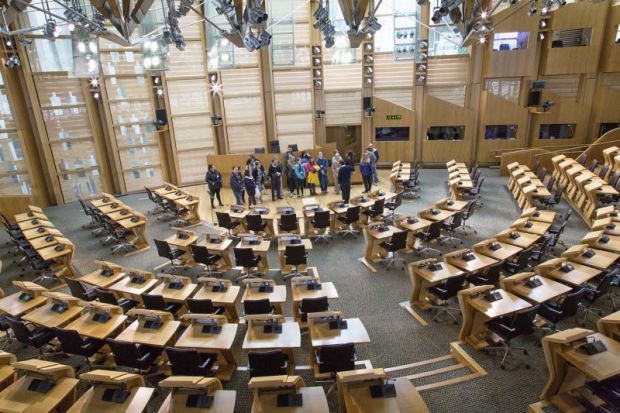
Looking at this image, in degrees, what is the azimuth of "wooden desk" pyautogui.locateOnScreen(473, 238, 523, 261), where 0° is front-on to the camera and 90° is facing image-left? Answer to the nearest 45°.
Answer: approximately 315°

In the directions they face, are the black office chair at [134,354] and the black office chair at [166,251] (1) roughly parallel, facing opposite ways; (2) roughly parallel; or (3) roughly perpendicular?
roughly parallel

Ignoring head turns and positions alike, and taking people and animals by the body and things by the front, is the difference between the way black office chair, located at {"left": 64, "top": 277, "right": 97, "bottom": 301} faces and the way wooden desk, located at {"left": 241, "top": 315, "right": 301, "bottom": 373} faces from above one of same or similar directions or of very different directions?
very different directions

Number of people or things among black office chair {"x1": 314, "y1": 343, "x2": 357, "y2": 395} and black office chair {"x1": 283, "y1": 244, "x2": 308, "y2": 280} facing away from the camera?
2

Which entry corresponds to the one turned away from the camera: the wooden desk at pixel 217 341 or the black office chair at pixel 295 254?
the black office chair

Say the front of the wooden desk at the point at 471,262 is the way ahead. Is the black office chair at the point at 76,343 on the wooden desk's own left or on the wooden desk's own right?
on the wooden desk's own right

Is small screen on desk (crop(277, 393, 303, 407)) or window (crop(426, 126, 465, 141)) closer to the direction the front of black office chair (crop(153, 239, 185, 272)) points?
the window

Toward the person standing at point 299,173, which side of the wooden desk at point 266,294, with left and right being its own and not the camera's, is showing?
back

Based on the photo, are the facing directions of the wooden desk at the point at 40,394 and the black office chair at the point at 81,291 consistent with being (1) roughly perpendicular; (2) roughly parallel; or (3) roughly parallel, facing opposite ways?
roughly parallel, facing opposite ways

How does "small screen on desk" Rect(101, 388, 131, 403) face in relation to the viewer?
toward the camera

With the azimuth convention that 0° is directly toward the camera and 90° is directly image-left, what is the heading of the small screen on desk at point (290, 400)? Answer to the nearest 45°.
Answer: approximately 0°

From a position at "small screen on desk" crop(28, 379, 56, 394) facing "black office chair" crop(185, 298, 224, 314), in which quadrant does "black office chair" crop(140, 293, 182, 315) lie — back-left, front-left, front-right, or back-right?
front-left

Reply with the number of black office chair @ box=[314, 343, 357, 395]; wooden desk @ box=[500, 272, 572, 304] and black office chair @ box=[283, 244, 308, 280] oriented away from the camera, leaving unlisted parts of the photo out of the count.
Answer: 2

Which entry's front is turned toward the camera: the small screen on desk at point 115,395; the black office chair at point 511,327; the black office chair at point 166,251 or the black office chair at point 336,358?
the small screen on desk

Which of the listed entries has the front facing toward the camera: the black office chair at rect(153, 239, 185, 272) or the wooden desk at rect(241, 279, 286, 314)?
the wooden desk
